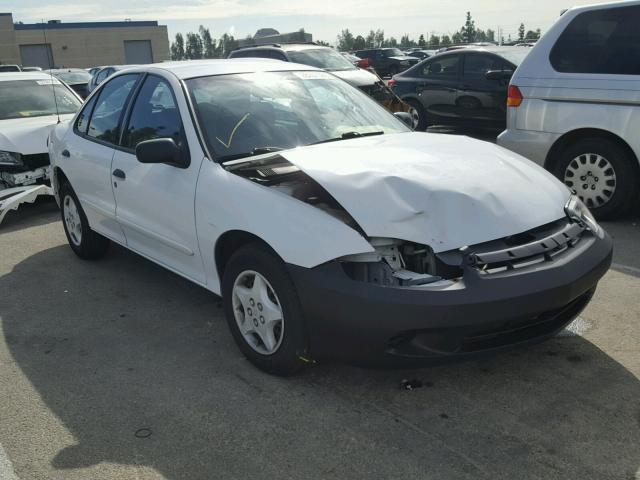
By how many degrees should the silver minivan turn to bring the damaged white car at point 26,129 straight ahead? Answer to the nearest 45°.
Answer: approximately 180°

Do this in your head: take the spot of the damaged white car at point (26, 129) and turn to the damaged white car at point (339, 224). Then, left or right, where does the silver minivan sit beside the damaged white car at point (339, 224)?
left

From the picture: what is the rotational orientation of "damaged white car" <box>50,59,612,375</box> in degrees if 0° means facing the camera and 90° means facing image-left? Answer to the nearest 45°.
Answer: approximately 315°

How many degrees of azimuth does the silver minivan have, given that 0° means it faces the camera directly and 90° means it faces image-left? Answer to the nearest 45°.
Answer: approximately 270°

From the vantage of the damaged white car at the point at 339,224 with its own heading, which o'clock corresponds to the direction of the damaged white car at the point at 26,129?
the damaged white car at the point at 26,129 is roughly at 6 o'clock from the damaged white car at the point at 339,224.

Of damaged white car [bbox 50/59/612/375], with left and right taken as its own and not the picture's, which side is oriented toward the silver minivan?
left
